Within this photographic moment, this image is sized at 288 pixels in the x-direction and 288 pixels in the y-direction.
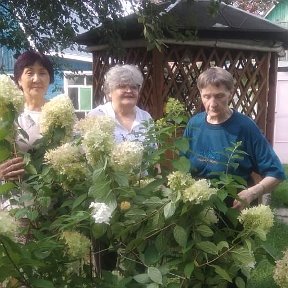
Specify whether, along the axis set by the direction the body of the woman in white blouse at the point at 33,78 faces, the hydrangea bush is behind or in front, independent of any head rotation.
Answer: in front

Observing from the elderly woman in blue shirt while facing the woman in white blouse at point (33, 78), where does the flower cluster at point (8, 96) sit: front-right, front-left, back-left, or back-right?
front-left

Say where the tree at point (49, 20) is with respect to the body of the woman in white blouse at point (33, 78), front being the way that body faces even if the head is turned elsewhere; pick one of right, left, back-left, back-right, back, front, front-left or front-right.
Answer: back

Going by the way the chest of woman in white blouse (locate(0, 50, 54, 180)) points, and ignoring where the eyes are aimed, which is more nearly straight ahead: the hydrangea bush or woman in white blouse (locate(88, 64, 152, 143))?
the hydrangea bush

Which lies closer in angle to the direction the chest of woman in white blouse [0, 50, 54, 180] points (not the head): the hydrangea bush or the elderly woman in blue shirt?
the hydrangea bush

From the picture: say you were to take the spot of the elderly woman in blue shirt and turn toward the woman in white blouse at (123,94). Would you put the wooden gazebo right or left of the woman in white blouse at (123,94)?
right

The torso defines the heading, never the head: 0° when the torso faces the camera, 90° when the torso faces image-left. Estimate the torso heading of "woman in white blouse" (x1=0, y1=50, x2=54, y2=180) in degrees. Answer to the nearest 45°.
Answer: approximately 0°

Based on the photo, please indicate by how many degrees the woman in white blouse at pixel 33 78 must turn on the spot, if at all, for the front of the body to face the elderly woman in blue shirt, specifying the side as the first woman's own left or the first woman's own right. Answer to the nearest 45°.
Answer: approximately 90° to the first woman's own left

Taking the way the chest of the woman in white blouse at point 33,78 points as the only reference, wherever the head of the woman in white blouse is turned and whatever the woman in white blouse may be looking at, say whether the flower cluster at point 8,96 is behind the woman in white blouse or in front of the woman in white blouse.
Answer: in front
